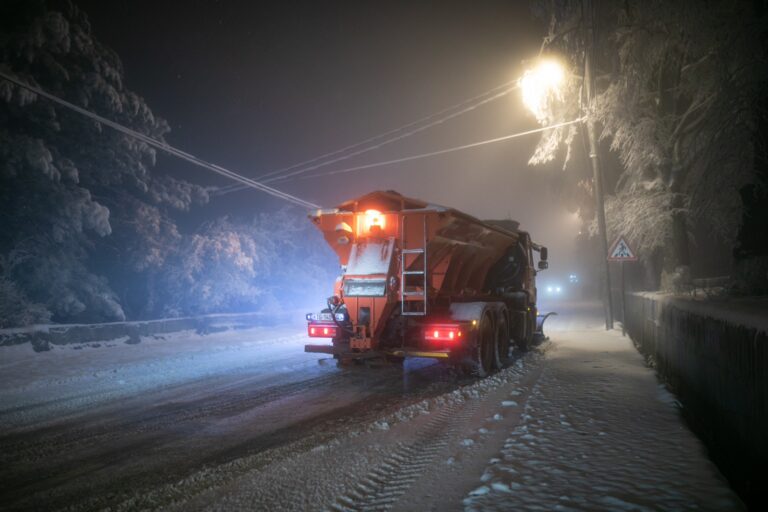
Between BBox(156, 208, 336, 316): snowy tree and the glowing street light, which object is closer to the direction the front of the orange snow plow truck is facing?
the glowing street light

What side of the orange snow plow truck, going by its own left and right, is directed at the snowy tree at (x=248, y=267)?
left

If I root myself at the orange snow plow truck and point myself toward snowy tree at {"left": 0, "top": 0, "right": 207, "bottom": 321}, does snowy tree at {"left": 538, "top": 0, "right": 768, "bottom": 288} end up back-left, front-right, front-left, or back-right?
back-right

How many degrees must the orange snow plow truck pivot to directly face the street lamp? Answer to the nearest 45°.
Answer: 0° — it already faces it

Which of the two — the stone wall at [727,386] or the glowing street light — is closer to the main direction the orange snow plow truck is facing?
the glowing street light

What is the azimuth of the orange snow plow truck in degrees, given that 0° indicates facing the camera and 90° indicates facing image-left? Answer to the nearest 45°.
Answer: approximately 225°

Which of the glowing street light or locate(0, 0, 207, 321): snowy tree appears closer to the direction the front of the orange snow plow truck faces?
the glowing street light

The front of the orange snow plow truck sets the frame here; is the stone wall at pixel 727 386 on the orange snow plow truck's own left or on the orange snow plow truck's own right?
on the orange snow plow truck's own right
